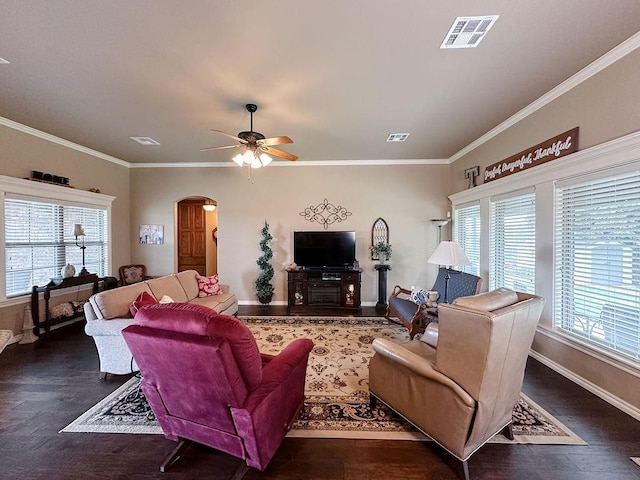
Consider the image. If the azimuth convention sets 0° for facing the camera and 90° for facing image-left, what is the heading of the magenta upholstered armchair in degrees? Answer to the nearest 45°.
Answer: approximately 225°

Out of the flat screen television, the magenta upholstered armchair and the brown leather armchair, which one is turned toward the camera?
the flat screen television

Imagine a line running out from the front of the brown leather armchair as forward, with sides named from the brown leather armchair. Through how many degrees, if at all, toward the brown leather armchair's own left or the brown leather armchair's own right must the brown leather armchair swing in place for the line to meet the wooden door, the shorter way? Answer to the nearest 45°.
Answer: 0° — it already faces it

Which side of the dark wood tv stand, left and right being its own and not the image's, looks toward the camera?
front

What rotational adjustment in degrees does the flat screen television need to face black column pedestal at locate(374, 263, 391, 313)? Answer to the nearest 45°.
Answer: approximately 90° to its left

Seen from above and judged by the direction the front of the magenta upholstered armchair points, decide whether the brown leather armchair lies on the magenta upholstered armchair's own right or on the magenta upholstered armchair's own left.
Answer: on the magenta upholstered armchair's own right

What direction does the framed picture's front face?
toward the camera

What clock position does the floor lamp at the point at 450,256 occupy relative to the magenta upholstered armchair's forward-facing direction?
The floor lamp is roughly at 1 o'clock from the magenta upholstered armchair.

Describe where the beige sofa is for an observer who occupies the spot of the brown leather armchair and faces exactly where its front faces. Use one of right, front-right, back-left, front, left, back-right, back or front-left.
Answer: front-left

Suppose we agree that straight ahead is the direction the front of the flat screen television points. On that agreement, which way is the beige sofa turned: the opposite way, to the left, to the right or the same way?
to the left

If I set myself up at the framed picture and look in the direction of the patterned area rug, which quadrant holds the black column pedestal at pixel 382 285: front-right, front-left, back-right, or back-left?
front-left

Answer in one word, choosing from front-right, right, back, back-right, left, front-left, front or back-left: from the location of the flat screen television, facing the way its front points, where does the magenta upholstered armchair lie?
front

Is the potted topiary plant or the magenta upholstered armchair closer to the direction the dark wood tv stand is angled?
the magenta upholstered armchair

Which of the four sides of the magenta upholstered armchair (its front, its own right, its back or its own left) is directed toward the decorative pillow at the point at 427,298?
front

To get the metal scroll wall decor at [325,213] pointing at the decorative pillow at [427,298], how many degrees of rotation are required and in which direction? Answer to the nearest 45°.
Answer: approximately 45° to its left

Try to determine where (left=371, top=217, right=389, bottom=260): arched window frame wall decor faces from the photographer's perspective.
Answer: facing the viewer

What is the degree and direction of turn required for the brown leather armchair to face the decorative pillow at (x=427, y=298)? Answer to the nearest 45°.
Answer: approximately 45° to its right

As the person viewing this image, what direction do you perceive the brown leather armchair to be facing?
facing away from the viewer and to the left of the viewer

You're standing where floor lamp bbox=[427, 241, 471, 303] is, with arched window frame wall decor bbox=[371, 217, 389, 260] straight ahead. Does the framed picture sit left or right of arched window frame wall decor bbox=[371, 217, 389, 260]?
left

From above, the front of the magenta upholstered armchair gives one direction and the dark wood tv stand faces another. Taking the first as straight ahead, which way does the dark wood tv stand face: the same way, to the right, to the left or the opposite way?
the opposite way

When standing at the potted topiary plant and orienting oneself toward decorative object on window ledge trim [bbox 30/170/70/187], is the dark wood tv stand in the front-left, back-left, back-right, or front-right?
back-left
